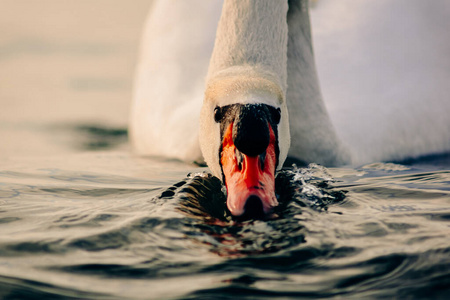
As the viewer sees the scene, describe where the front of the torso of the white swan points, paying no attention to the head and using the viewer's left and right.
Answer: facing the viewer
